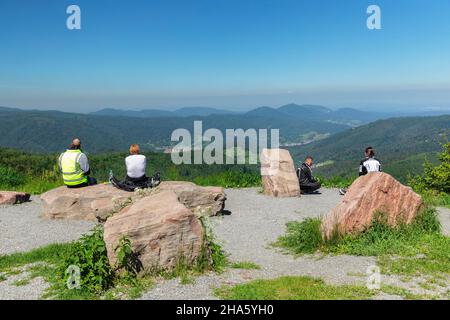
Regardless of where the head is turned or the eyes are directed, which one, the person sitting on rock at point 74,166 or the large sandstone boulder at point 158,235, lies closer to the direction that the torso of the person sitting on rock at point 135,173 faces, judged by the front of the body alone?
the person sitting on rock

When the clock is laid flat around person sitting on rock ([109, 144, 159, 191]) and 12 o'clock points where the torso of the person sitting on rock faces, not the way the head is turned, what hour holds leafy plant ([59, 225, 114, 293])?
The leafy plant is roughly at 6 o'clock from the person sitting on rock.

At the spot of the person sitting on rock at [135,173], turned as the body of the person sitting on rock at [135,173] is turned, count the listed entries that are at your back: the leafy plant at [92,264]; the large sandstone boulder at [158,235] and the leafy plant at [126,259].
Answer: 3

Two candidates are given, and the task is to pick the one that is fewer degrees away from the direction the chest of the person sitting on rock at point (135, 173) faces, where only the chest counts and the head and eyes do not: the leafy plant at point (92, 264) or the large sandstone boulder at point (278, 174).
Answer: the large sandstone boulder

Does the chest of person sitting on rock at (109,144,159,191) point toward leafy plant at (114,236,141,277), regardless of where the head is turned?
no

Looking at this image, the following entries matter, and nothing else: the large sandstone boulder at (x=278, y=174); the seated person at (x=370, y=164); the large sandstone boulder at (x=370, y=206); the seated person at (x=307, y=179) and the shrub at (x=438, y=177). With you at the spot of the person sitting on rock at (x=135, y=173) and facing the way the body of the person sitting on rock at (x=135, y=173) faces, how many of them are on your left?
0

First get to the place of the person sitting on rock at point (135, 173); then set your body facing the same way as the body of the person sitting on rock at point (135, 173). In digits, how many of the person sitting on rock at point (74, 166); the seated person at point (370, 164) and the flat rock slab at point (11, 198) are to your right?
1

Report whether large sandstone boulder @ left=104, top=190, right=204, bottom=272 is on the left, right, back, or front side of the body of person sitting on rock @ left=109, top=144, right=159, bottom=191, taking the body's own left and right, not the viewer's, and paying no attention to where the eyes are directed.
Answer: back

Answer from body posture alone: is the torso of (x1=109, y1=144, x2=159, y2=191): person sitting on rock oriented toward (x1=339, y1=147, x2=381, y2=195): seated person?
no

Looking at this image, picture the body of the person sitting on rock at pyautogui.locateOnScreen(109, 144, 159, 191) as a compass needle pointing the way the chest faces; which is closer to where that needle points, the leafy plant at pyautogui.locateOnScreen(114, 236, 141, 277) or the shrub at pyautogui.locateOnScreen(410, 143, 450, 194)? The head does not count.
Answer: the shrub

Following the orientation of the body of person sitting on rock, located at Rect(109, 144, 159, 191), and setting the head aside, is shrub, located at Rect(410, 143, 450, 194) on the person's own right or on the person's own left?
on the person's own right

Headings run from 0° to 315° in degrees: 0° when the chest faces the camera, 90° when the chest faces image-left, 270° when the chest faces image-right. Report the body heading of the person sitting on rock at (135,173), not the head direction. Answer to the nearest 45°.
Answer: approximately 180°

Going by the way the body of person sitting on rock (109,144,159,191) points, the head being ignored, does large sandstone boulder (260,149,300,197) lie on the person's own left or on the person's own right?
on the person's own right
